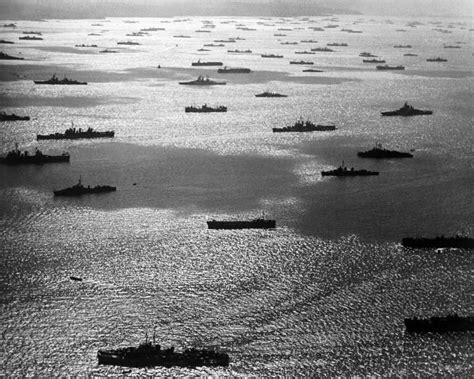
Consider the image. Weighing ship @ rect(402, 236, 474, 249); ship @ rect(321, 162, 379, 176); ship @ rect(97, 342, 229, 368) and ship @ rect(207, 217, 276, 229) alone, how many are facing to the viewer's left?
4

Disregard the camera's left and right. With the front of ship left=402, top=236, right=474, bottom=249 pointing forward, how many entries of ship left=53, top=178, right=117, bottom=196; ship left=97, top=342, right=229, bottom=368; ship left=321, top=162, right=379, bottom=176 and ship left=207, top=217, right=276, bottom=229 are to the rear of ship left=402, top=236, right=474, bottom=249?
0

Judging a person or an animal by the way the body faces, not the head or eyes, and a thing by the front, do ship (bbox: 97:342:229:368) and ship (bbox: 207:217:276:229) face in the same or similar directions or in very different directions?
same or similar directions

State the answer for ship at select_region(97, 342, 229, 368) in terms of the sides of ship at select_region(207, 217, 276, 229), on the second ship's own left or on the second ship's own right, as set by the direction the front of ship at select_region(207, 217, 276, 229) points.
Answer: on the second ship's own left

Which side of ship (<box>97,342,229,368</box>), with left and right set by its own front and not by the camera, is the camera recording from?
left

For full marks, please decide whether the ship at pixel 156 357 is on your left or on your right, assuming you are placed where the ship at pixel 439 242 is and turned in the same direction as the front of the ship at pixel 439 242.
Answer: on your left

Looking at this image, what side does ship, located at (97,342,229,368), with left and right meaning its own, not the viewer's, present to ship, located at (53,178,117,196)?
right

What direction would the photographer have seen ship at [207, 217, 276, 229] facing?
facing to the left of the viewer

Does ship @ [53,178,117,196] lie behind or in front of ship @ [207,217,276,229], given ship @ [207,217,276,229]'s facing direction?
in front

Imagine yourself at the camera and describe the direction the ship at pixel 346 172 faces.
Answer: facing to the left of the viewer

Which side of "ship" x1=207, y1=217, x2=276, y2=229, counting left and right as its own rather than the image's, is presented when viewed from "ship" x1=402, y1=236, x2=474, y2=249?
back

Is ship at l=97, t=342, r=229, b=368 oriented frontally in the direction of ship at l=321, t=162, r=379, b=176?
no

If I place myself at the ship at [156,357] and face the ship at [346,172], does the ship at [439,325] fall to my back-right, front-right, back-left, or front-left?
front-right

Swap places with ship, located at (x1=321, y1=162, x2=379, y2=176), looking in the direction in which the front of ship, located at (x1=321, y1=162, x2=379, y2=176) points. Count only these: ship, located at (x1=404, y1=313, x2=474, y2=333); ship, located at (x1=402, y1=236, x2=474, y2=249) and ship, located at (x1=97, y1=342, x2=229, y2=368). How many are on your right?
0

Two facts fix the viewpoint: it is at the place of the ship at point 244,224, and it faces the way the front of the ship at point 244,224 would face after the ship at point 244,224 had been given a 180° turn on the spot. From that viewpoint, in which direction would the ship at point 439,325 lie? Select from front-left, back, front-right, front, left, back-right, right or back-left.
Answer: front-right

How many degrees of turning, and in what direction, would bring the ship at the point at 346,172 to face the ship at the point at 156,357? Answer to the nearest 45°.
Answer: approximately 90° to its left

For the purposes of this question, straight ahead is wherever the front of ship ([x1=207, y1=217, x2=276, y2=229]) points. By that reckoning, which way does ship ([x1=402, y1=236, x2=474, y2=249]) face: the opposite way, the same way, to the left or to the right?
the same way

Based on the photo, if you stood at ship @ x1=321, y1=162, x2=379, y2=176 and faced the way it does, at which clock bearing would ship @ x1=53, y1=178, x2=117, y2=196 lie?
ship @ x1=53, y1=178, x2=117, y2=196 is roughly at 11 o'clock from ship @ x1=321, y1=162, x2=379, y2=176.

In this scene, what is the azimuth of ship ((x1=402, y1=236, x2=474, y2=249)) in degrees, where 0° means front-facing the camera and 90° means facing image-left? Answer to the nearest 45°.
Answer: approximately 90°
